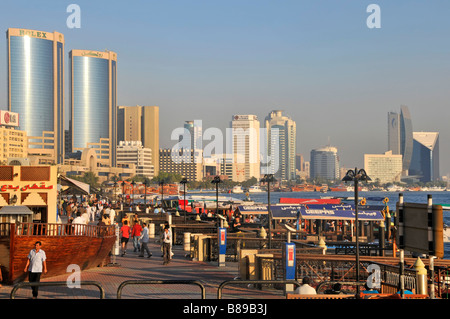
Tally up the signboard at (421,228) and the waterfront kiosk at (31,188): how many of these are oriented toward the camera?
1

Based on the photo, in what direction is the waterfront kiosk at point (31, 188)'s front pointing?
toward the camera

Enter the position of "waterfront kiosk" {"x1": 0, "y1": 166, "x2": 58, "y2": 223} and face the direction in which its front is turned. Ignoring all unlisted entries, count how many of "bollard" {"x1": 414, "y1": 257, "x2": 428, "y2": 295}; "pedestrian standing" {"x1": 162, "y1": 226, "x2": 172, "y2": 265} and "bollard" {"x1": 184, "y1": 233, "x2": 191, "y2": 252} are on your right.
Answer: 0

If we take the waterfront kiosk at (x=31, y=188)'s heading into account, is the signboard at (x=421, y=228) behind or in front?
in front

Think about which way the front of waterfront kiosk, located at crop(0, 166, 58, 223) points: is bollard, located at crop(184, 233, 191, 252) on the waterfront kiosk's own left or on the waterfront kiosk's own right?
on the waterfront kiosk's own left

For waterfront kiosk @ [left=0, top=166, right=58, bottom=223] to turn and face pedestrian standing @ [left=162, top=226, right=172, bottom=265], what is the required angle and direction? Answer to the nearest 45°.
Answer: approximately 45° to its left
